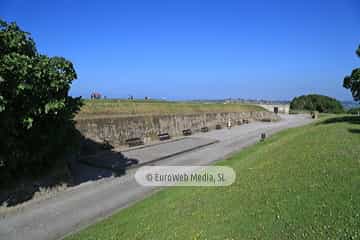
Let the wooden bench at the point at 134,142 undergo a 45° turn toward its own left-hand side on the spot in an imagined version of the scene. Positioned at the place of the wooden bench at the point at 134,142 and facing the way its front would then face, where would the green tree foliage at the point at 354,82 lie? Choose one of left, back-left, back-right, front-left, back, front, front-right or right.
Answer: front

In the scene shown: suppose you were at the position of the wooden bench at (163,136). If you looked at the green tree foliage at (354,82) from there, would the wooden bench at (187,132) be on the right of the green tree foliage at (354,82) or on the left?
left

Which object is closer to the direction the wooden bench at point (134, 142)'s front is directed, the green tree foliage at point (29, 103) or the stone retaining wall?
the green tree foliage

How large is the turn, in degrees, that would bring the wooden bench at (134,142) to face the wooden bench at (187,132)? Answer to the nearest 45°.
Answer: approximately 90° to its left

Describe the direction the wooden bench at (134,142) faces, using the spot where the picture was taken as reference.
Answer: facing the viewer and to the right of the viewer

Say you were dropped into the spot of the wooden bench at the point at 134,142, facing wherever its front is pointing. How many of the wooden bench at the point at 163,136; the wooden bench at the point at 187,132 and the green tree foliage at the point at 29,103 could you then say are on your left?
2

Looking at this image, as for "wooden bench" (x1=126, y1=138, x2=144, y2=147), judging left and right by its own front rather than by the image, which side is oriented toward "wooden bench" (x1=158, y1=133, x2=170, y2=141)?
left
